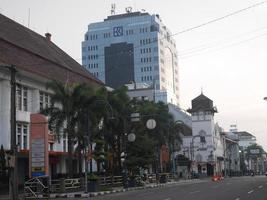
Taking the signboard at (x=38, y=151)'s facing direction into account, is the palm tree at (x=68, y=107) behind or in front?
behind

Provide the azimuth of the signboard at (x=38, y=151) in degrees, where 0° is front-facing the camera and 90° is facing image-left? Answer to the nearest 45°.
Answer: approximately 0°

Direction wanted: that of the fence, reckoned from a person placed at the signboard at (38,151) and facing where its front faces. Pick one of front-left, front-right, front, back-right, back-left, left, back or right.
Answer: front
